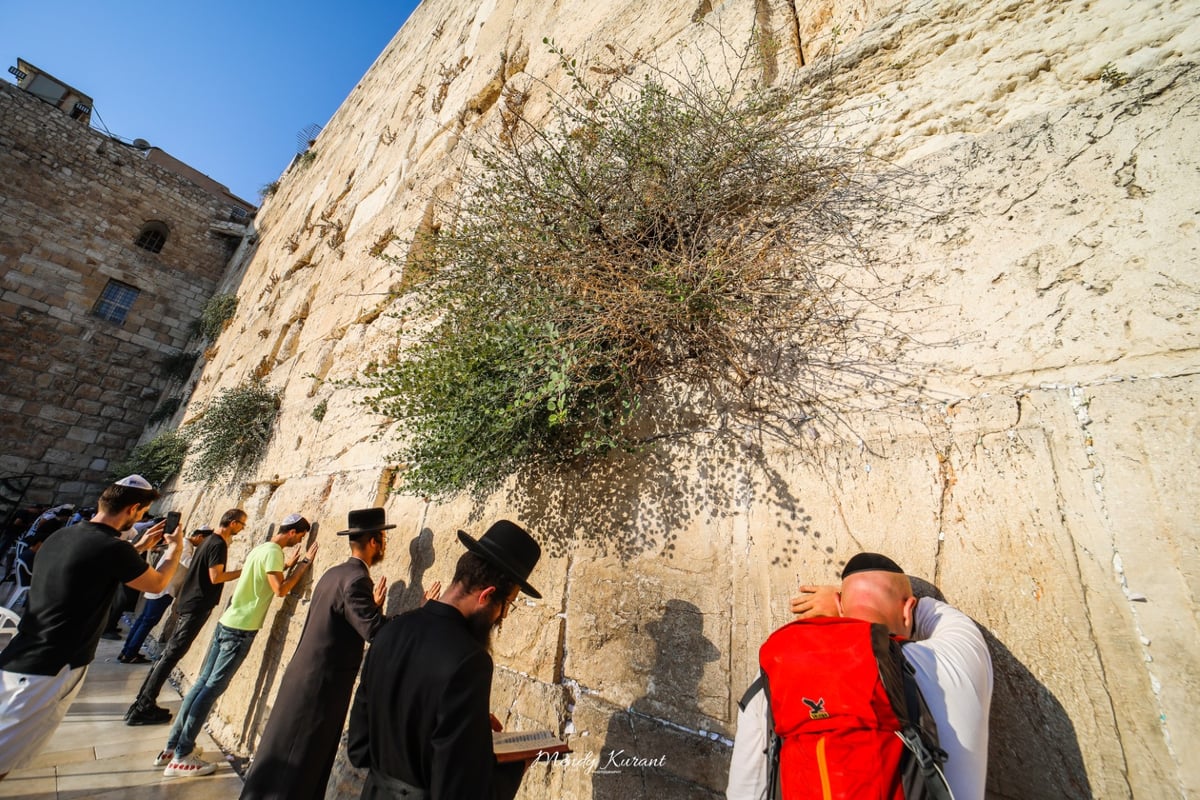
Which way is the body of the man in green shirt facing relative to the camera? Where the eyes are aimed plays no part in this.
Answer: to the viewer's right

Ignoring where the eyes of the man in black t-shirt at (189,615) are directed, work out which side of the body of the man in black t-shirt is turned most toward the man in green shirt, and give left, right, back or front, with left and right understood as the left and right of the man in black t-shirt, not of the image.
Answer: right

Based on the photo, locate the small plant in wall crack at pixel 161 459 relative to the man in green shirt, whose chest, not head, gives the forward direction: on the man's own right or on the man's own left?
on the man's own left

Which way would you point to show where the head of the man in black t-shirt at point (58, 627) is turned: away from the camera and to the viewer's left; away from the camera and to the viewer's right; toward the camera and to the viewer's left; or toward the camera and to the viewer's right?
away from the camera and to the viewer's right

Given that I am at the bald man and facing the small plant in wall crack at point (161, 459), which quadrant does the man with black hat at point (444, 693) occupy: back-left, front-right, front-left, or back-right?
front-left

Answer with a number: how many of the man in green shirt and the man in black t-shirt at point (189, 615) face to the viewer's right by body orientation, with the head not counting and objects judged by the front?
2

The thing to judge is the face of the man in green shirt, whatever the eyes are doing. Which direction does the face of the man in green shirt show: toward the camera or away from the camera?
away from the camera

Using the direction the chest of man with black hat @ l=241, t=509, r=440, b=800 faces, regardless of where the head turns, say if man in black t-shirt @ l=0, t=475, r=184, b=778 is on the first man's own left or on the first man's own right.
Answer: on the first man's own left
